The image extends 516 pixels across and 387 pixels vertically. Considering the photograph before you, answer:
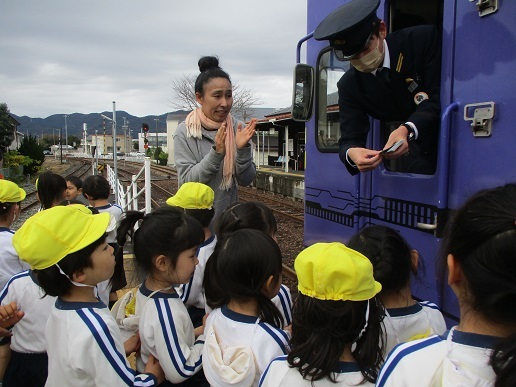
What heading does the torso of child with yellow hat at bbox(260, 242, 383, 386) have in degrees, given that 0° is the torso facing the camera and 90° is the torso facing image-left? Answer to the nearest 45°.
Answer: approximately 225°

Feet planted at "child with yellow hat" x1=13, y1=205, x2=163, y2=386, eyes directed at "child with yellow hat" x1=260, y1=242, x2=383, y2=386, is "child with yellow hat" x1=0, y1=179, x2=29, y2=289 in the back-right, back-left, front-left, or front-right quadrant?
back-left

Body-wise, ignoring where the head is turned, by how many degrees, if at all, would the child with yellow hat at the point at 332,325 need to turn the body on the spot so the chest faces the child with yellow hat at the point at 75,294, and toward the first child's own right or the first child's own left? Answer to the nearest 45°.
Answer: approximately 135° to the first child's own left

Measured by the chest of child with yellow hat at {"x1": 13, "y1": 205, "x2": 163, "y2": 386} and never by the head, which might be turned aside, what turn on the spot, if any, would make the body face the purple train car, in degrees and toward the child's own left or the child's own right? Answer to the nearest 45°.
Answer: approximately 45° to the child's own right

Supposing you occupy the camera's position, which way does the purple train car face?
facing away from the viewer and to the left of the viewer

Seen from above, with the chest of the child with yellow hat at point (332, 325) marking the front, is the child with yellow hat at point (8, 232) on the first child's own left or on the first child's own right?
on the first child's own left

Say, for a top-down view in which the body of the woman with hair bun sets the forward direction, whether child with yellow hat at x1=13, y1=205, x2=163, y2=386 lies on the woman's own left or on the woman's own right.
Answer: on the woman's own right

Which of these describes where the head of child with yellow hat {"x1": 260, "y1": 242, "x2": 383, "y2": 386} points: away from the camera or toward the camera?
away from the camera

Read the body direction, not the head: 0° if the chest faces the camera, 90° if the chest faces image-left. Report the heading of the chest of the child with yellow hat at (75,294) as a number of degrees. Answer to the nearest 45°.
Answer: approximately 225°

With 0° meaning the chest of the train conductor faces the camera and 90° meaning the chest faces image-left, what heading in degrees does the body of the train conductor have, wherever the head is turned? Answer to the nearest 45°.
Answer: approximately 45°

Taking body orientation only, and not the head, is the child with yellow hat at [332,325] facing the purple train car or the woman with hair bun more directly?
the purple train car
